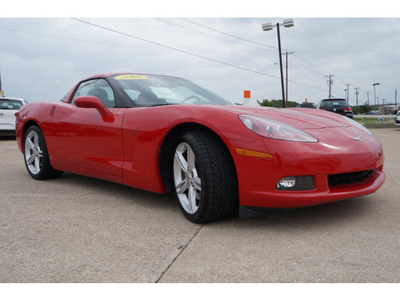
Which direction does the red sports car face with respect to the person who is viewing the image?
facing the viewer and to the right of the viewer

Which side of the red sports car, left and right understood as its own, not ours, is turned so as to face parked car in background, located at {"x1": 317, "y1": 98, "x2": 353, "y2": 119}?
left

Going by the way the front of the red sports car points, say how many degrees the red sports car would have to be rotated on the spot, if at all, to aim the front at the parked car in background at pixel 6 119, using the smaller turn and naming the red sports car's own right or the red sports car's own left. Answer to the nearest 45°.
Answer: approximately 180°
